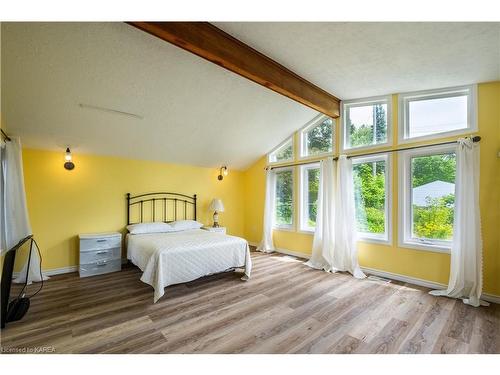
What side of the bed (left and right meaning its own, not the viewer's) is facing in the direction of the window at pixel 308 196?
left

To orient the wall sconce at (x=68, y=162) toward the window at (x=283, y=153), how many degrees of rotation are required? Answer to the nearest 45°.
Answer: approximately 90° to its left

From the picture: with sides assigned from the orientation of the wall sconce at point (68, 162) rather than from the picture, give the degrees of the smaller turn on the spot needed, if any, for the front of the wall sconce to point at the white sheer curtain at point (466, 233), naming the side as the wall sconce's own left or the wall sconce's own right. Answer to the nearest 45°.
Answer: approximately 45° to the wall sconce's own left

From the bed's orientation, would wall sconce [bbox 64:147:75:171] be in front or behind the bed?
behind

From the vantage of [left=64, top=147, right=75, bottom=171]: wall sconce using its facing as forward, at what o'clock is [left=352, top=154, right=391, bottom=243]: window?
The window is roughly at 10 o'clock from the wall sconce.

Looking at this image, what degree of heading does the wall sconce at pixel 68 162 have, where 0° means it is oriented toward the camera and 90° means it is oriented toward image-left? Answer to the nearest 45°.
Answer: approximately 0°

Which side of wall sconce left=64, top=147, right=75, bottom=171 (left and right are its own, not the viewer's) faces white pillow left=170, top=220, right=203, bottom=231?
left

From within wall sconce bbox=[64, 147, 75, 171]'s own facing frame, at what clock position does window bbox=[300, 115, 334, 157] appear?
The window is roughly at 10 o'clock from the wall sconce.

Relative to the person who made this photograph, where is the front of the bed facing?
facing the viewer and to the right of the viewer

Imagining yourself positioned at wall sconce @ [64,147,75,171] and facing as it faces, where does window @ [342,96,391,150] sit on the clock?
The window is roughly at 10 o'clock from the wall sconce.

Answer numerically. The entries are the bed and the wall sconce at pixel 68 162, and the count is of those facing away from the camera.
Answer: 0

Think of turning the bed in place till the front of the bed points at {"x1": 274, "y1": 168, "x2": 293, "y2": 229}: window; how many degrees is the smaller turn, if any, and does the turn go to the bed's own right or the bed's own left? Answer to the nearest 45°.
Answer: approximately 90° to the bed's own left
